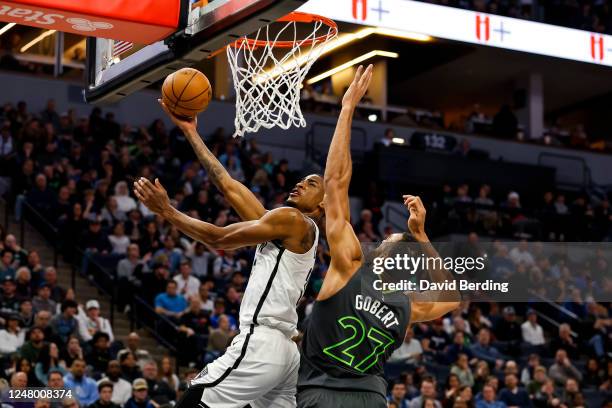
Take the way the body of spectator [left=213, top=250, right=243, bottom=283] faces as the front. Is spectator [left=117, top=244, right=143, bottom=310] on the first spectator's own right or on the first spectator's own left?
on the first spectator's own right

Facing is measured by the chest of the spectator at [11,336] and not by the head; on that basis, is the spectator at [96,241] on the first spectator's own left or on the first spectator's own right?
on the first spectator's own left

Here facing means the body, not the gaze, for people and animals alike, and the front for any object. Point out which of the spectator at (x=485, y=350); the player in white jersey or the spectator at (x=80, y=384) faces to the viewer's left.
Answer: the player in white jersey

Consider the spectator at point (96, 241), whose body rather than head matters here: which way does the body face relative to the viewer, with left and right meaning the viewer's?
facing the viewer

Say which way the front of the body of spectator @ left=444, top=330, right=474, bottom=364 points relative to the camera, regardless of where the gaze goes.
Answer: toward the camera

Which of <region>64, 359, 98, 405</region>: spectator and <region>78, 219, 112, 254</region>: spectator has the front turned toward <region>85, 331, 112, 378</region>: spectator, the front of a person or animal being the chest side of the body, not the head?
<region>78, 219, 112, 254</region>: spectator

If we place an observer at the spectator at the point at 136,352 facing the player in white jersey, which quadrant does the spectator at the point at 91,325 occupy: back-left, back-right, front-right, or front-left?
back-right

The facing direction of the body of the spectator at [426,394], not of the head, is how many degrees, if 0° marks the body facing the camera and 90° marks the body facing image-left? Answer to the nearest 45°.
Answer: approximately 0°

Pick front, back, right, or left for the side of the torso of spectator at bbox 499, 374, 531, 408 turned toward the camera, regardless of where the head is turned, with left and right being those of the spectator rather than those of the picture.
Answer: front

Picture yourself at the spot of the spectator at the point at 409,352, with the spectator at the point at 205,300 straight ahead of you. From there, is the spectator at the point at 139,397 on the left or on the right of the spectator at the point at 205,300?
left

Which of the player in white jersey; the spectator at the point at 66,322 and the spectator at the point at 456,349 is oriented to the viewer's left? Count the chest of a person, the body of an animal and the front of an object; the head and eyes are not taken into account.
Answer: the player in white jersey

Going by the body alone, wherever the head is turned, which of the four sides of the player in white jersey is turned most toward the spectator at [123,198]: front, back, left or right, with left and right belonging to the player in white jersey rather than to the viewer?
right

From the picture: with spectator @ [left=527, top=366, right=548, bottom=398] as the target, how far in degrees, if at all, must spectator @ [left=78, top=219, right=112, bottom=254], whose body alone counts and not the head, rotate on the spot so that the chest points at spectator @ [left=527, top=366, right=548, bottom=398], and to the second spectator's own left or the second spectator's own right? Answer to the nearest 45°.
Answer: approximately 90° to the second spectator's own left

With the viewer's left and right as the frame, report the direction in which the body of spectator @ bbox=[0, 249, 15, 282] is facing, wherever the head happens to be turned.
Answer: facing the viewer and to the right of the viewer

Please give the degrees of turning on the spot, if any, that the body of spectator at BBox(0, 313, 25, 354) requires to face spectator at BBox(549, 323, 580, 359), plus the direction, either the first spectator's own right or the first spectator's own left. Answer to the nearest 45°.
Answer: approximately 45° to the first spectator's own left
